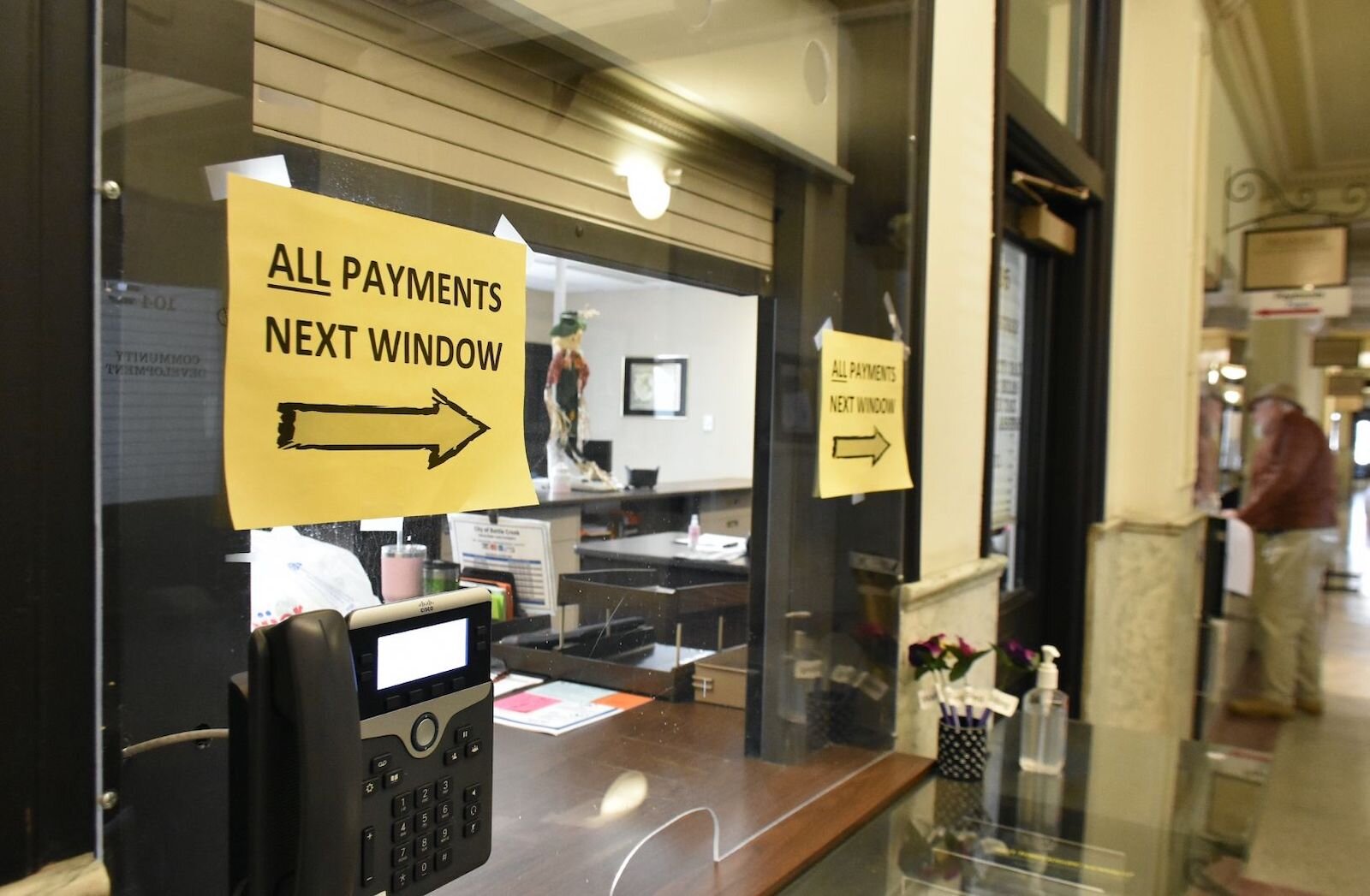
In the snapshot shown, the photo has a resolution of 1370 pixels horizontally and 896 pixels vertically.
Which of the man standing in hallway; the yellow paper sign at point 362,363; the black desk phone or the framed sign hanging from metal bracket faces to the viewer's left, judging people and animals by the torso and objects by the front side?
the man standing in hallway

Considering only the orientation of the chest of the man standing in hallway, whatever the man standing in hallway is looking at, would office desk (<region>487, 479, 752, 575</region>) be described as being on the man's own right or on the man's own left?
on the man's own left

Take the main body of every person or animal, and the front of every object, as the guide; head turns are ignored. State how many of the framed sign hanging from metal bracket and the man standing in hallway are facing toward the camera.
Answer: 1

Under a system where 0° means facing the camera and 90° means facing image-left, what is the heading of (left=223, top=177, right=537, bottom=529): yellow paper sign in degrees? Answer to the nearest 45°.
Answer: approximately 315°

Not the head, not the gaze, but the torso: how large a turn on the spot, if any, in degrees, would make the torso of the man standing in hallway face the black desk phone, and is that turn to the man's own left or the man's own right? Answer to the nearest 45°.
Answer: approximately 90° to the man's own left

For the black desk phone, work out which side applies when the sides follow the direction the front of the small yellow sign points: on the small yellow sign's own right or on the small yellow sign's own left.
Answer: on the small yellow sign's own right

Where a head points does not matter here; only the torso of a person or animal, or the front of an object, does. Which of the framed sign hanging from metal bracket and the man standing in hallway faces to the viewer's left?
the man standing in hallway

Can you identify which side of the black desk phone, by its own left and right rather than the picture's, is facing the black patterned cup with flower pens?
left

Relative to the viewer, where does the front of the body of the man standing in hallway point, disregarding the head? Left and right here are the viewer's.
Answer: facing to the left of the viewer
